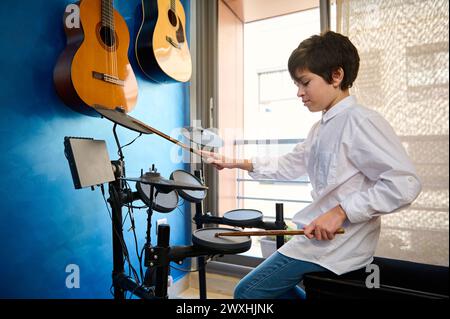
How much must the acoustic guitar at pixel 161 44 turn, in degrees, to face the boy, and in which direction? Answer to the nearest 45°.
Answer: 0° — it already faces them

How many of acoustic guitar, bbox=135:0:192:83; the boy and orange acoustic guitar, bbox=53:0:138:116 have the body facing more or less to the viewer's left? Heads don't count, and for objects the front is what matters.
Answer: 1

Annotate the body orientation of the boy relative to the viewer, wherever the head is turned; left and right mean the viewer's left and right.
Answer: facing to the left of the viewer

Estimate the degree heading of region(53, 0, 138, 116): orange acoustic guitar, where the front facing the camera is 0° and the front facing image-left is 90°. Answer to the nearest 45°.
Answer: approximately 315°

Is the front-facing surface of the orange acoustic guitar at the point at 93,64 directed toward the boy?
yes

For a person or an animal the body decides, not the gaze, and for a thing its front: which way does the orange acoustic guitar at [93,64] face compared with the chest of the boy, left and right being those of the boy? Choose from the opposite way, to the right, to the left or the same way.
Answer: the opposite way

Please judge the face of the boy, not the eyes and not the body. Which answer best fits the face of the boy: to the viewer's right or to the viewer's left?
to the viewer's left

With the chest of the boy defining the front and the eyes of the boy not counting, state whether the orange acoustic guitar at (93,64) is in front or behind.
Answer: in front

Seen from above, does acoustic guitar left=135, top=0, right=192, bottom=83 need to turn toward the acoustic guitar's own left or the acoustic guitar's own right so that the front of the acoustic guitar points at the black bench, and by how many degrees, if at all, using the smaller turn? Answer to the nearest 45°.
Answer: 0° — it already faces it

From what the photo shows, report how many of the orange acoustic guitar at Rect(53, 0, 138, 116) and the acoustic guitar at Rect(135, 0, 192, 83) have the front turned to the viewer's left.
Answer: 0

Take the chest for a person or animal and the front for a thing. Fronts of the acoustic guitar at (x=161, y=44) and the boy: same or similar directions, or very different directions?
very different directions
